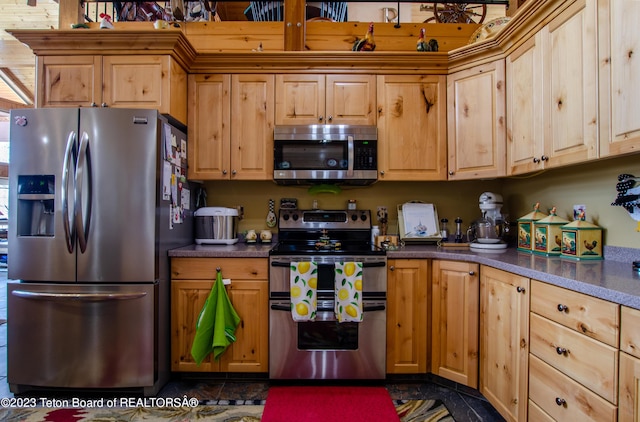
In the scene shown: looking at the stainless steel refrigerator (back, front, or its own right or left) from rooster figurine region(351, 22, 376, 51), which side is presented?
left

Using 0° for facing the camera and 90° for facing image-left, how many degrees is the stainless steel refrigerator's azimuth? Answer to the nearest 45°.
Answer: approximately 0°

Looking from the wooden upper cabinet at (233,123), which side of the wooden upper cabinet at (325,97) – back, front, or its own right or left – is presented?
right

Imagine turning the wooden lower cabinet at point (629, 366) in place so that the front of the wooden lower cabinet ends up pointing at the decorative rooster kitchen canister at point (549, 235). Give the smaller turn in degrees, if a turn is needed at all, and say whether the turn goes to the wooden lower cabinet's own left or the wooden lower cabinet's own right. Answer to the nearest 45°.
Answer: approximately 135° to the wooden lower cabinet's own right

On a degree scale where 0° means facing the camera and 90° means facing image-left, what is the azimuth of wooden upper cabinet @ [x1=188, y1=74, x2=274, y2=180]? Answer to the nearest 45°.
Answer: approximately 0°

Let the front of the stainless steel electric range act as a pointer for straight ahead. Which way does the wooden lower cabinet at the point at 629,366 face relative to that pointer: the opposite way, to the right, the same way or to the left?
to the right
